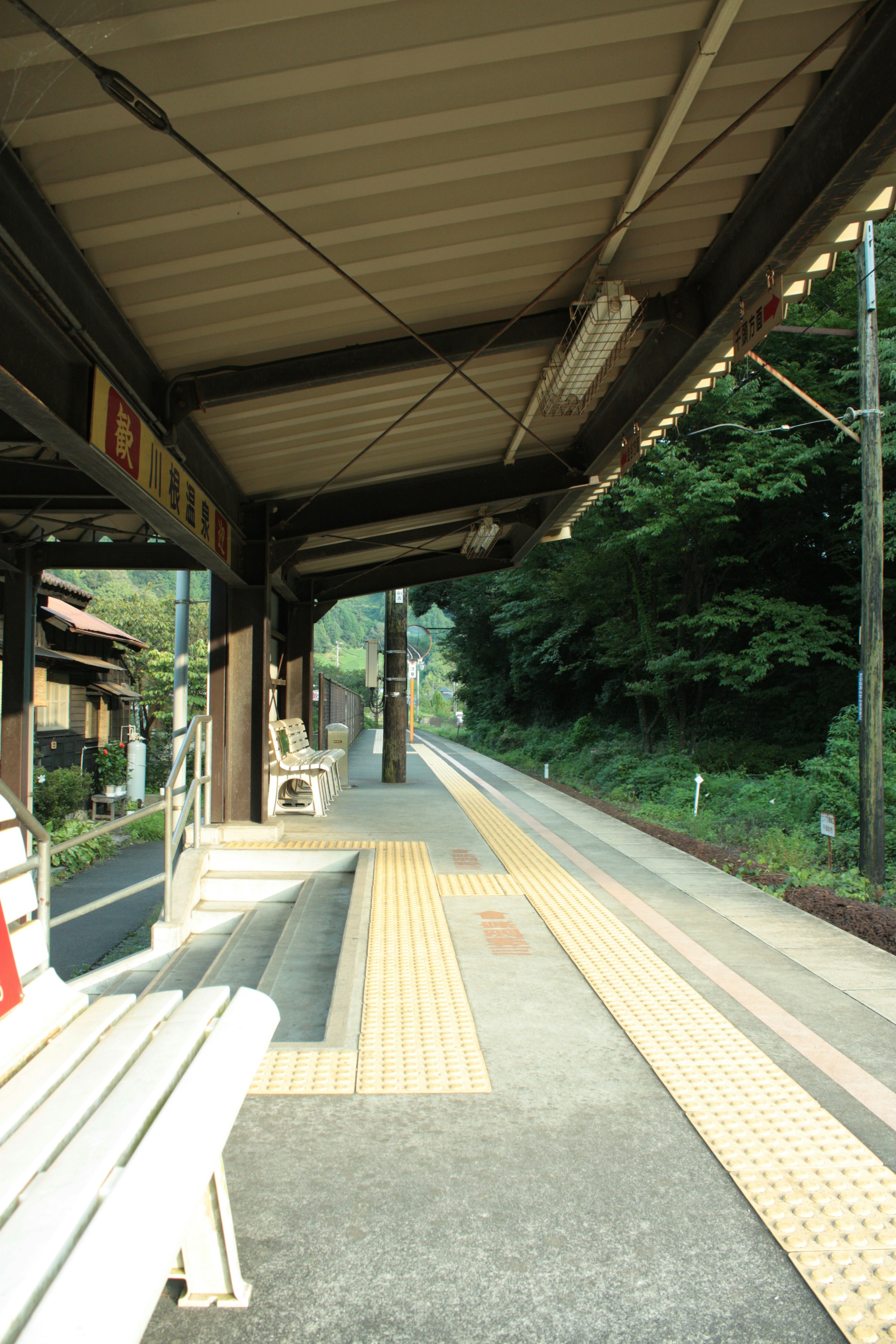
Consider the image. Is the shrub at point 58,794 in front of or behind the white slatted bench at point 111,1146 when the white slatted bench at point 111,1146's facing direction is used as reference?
behind

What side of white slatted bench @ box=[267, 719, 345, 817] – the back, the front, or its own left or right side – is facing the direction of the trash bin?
left

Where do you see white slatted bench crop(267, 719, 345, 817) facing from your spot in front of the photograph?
facing to the right of the viewer

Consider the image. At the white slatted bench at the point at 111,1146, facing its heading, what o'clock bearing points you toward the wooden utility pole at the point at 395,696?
The wooden utility pole is roughly at 8 o'clock from the white slatted bench.

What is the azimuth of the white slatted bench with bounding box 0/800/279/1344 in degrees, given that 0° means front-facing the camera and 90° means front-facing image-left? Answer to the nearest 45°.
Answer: approximately 315°

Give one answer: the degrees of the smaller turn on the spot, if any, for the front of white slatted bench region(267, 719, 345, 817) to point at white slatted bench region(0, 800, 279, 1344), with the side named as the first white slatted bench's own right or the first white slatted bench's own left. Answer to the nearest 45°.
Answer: approximately 90° to the first white slatted bench's own right

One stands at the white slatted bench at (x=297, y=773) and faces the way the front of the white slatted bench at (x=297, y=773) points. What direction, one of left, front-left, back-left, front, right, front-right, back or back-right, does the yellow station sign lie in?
right

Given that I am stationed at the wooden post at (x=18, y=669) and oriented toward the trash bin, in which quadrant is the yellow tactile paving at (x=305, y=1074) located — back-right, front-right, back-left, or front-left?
back-right

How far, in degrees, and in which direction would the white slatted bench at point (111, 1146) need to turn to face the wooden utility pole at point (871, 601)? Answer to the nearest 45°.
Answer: approximately 90° to its left

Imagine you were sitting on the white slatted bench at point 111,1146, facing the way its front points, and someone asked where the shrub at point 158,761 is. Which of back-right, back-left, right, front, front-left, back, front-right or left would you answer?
back-left

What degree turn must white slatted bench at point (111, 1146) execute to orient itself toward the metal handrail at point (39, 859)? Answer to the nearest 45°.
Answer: approximately 135° to its left

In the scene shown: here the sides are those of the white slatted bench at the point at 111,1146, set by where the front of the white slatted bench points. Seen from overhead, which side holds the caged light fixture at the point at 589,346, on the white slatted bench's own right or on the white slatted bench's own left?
on the white slatted bench's own left

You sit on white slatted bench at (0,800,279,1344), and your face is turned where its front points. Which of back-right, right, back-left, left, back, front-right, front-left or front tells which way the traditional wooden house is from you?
back-left

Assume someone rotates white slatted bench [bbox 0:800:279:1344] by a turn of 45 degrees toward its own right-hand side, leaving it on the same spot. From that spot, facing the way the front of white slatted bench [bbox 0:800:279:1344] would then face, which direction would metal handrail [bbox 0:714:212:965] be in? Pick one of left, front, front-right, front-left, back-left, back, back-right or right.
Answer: back

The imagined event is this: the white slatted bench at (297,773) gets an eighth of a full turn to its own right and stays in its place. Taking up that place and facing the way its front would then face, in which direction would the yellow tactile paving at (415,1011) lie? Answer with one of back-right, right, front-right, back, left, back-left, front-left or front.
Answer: front-right

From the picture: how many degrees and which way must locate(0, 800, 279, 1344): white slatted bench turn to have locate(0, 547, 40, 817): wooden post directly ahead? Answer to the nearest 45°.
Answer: approximately 135° to its left

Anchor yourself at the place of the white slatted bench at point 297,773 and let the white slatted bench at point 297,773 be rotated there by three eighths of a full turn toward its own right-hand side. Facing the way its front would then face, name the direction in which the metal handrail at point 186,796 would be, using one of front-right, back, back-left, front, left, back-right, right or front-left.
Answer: front-left

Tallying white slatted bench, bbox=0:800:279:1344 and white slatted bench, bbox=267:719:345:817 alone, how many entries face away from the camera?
0
